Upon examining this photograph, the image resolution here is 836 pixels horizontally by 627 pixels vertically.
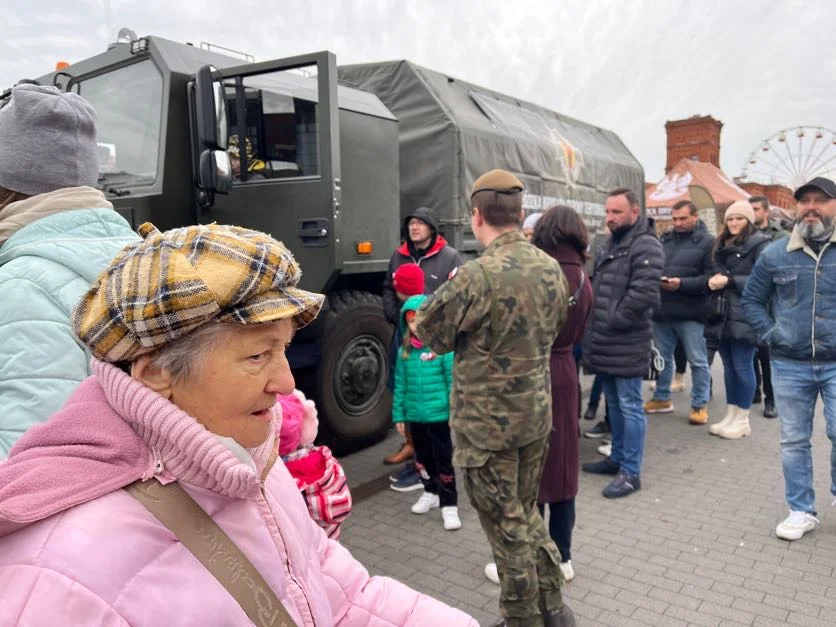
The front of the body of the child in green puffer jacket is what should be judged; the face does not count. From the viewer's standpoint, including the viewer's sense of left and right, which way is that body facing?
facing the viewer

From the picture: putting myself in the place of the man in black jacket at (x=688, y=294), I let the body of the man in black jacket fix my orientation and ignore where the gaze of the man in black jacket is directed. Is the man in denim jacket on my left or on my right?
on my left

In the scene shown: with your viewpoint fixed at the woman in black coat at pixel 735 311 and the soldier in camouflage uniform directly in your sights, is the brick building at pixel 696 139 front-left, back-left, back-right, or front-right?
back-right

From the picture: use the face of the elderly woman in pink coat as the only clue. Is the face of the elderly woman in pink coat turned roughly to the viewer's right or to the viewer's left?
to the viewer's right

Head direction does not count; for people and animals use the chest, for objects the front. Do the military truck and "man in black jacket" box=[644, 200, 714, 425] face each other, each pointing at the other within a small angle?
no

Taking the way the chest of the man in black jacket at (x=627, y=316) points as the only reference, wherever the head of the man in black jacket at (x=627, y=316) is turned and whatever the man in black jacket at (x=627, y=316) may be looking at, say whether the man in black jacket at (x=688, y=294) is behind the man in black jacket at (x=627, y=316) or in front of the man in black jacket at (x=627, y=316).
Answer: behind

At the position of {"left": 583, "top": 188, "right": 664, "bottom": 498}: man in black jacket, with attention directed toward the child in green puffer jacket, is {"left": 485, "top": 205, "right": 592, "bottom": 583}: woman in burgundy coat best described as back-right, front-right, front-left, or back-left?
front-left

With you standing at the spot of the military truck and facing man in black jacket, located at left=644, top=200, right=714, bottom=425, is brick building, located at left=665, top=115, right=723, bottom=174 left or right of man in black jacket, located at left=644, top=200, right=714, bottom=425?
left

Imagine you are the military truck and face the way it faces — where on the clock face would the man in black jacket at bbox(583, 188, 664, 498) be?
The man in black jacket is roughly at 8 o'clock from the military truck.

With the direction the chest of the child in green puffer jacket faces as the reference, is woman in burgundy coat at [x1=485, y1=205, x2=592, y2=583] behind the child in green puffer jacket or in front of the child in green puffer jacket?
in front

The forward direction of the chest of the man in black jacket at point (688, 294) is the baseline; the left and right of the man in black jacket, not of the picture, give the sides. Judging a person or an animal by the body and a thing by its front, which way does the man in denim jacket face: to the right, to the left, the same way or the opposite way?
the same way

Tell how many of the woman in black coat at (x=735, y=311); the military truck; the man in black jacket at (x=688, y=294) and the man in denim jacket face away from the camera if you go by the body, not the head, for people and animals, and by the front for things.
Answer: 0

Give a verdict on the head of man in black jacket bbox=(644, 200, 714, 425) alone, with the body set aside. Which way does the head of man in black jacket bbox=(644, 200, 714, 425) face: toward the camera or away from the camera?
toward the camera

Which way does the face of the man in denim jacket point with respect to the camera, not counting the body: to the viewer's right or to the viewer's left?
to the viewer's left

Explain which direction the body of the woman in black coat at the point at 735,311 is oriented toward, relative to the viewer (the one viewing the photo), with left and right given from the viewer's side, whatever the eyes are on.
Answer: facing the viewer and to the left of the viewer

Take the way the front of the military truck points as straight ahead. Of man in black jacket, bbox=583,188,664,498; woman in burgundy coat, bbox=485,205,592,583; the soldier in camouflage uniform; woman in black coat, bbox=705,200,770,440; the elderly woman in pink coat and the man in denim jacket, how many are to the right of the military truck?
0

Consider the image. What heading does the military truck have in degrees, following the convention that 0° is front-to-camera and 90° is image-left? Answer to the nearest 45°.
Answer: approximately 45°
